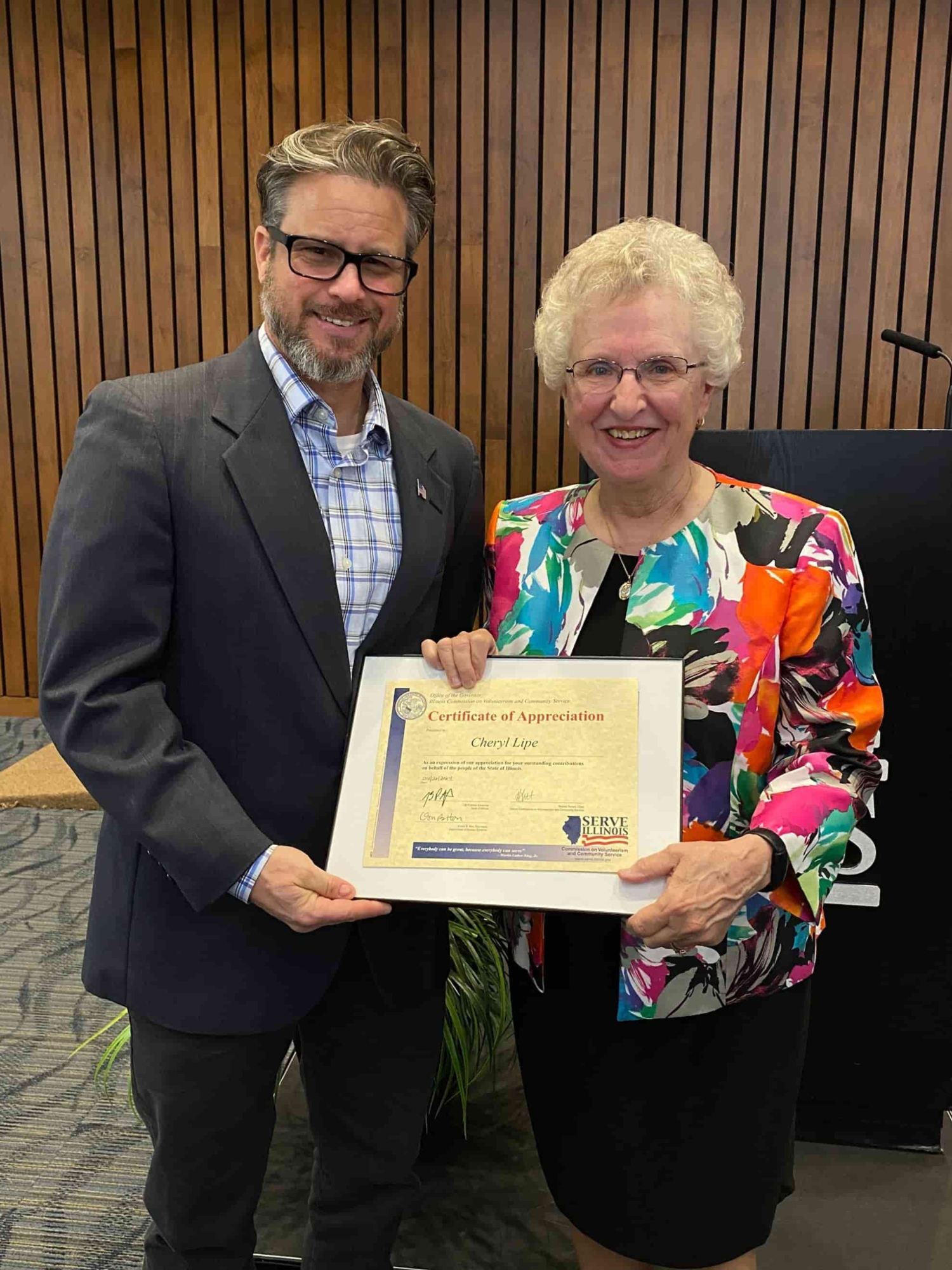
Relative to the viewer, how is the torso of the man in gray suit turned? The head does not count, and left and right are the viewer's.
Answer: facing the viewer and to the right of the viewer
